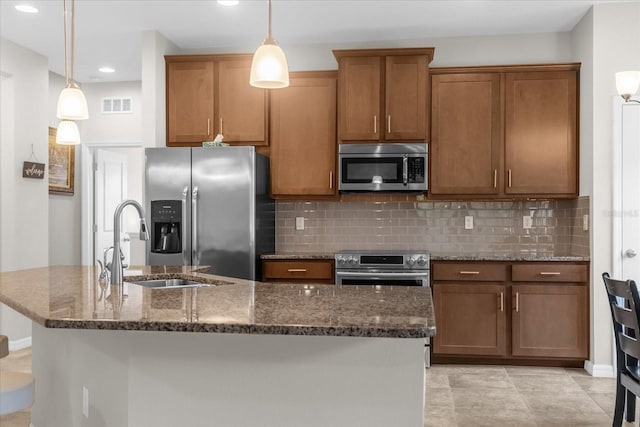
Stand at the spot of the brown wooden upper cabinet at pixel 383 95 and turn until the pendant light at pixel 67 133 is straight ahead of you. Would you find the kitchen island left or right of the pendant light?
left

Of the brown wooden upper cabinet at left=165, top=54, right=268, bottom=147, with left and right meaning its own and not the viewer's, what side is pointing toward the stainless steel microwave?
left

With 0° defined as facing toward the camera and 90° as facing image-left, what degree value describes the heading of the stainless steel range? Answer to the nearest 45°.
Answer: approximately 0°

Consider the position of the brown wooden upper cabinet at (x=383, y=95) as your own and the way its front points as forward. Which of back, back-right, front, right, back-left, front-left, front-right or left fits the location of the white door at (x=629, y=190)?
left

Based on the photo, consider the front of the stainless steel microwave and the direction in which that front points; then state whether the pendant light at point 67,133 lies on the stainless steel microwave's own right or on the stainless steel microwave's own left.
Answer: on the stainless steel microwave's own right

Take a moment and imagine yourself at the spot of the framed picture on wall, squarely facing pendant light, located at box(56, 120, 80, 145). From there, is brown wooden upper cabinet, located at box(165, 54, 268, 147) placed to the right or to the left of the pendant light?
left

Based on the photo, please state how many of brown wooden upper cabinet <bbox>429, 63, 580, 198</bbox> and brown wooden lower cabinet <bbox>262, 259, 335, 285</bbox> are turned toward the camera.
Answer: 2

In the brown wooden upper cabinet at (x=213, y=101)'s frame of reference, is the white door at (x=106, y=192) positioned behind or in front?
behind

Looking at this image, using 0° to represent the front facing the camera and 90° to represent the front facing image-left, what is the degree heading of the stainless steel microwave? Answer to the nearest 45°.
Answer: approximately 0°

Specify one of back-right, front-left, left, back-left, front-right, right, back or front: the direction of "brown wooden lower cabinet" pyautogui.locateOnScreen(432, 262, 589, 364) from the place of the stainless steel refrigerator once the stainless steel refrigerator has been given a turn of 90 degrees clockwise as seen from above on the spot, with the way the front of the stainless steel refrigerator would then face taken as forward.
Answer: back
